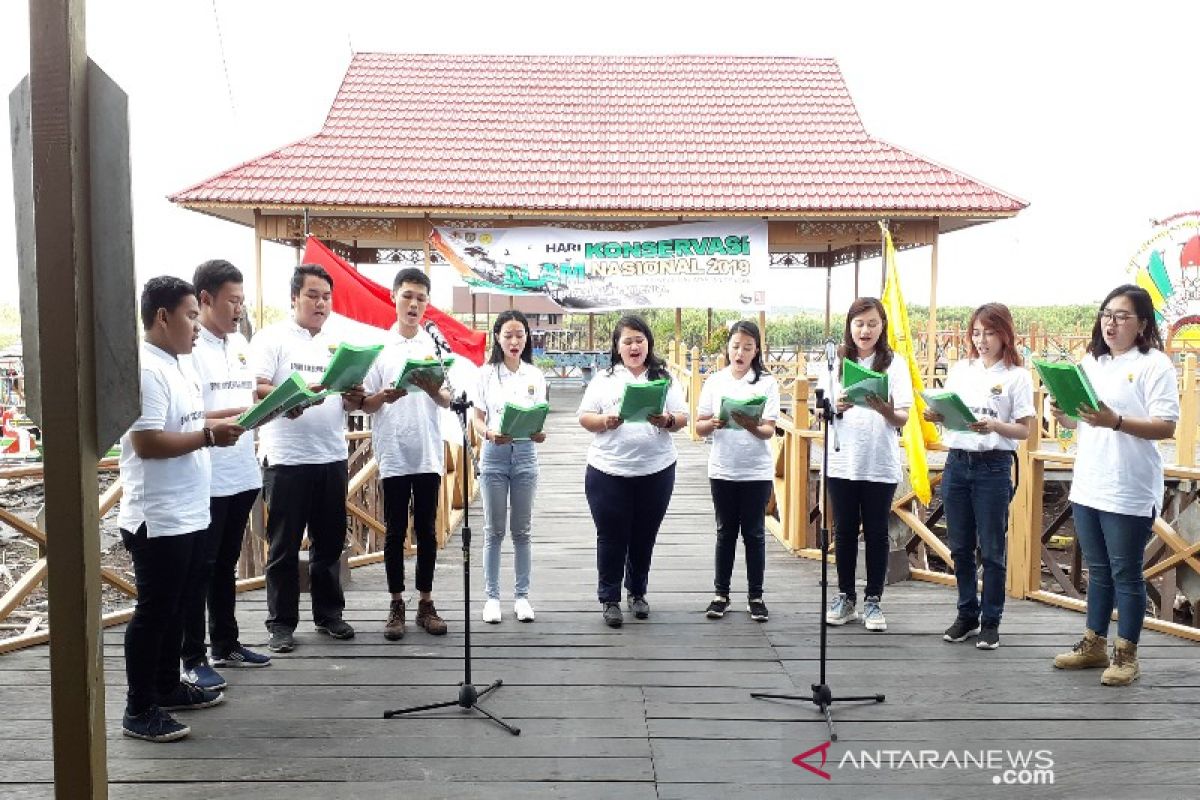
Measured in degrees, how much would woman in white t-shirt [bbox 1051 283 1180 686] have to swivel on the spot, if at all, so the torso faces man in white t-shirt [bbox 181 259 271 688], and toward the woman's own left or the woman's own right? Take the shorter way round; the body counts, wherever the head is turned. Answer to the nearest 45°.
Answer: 0° — they already face them

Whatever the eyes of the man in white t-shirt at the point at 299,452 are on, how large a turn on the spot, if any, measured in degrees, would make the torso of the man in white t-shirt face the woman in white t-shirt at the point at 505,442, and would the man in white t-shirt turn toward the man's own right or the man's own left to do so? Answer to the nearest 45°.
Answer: approximately 45° to the man's own left

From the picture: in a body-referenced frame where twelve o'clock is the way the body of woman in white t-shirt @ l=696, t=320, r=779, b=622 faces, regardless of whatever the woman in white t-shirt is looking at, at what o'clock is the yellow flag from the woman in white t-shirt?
The yellow flag is roughly at 8 o'clock from the woman in white t-shirt.

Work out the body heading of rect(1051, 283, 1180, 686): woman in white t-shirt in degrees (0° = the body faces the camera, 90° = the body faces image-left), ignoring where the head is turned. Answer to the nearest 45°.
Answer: approximately 45°

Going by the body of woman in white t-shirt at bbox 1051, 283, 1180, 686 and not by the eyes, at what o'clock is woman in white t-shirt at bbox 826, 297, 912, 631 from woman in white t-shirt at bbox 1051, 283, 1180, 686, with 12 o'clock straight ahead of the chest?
woman in white t-shirt at bbox 826, 297, 912, 631 is roughly at 2 o'clock from woman in white t-shirt at bbox 1051, 283, 1180, 686.

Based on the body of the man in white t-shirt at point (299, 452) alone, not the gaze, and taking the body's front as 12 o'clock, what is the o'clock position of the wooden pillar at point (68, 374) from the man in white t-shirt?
The wooden pillar is roughly at 2 o'clock from the man in white t-shirt.

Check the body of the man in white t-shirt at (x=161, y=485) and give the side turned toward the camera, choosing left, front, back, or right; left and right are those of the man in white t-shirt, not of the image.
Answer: right

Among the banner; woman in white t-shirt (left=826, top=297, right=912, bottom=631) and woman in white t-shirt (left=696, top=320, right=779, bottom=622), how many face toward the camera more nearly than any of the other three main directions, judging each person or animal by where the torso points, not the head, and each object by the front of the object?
3

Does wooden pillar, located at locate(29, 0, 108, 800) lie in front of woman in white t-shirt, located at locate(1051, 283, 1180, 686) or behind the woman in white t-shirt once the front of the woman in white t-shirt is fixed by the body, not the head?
in front

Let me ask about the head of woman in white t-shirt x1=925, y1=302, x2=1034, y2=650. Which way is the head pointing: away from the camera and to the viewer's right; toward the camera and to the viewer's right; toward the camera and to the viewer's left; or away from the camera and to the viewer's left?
toward the camera and to the viewer's left

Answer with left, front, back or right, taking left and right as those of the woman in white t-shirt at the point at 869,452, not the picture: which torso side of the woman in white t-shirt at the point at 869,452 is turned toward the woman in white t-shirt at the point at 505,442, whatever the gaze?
right

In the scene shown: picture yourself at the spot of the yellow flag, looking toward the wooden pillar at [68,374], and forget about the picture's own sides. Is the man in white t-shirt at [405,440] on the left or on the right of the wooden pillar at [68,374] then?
right
